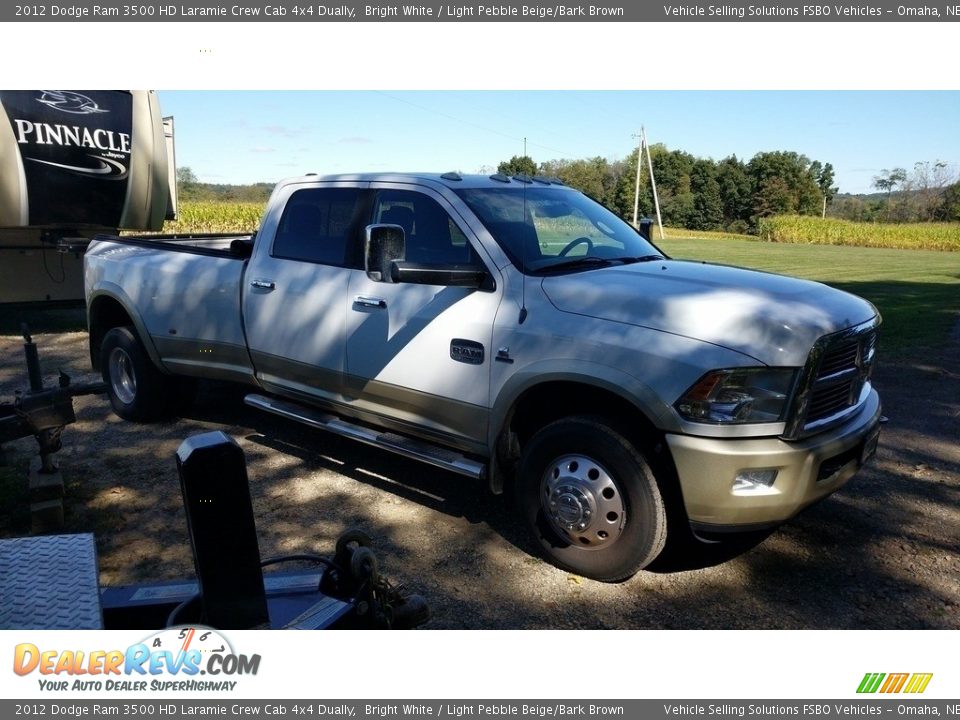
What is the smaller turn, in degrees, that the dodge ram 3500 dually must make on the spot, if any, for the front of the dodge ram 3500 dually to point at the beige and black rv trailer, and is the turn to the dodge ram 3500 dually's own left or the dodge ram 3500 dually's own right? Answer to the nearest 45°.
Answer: approximately 180°

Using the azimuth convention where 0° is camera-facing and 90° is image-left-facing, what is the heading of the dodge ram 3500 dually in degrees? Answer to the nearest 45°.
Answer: approximately 315°

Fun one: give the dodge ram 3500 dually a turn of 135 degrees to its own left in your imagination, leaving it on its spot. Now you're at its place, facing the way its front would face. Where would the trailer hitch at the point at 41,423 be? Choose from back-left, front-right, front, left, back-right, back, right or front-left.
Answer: left
